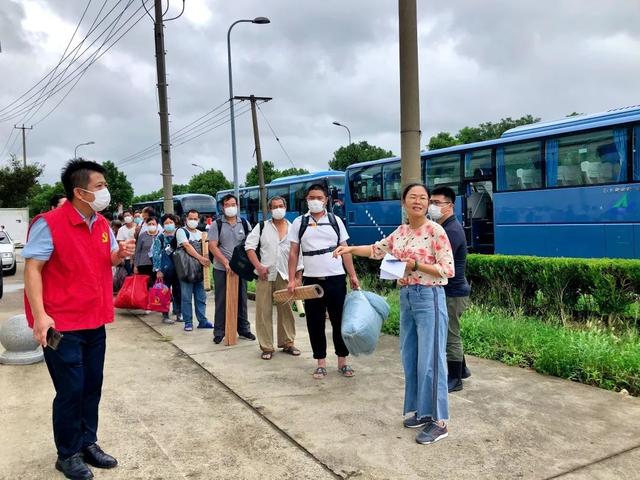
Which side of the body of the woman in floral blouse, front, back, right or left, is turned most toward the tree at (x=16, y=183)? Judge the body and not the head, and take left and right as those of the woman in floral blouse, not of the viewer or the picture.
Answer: right

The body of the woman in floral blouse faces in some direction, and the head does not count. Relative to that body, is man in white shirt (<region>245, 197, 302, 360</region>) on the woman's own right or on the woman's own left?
on the woman's own right

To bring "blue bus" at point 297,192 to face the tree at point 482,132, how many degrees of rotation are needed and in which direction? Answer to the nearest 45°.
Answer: approximately 90° to its left

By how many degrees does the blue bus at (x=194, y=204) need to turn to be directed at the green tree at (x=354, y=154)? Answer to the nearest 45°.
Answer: approximately 90° to its left

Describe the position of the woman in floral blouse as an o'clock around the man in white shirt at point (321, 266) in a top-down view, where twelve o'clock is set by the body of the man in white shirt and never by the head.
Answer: The woman in floral blouse is roughly at 11 o'clock from the man in white shirt.

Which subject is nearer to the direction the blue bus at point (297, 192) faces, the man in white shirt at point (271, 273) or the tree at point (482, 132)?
the man in white shirt

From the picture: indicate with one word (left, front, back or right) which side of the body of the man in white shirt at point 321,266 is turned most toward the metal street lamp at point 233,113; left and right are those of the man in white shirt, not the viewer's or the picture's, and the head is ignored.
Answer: back
